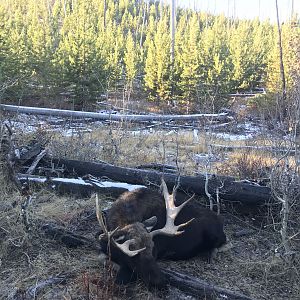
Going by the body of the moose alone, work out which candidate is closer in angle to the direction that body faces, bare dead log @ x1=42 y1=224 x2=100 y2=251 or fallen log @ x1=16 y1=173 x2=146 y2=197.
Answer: the bare dead log

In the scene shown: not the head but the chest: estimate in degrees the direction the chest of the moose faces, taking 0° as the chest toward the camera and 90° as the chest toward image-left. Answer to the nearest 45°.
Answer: approximately 45°

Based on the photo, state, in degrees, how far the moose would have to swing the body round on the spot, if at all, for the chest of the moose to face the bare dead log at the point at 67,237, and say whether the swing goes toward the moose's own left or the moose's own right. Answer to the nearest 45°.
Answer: approximately 45° to the moose's own right

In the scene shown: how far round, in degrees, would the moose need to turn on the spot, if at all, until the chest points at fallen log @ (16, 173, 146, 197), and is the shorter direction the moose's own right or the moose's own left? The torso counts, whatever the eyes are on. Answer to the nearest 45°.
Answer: approximately 90° to the moose's own right

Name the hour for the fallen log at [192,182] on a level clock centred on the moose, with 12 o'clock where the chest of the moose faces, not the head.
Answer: The fallen log is roughly at 5 o'clock from the moose.

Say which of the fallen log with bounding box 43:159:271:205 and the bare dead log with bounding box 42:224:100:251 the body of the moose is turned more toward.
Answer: the bare dead log

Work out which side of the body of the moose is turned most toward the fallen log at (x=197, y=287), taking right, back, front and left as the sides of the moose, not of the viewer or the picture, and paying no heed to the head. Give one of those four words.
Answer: left
